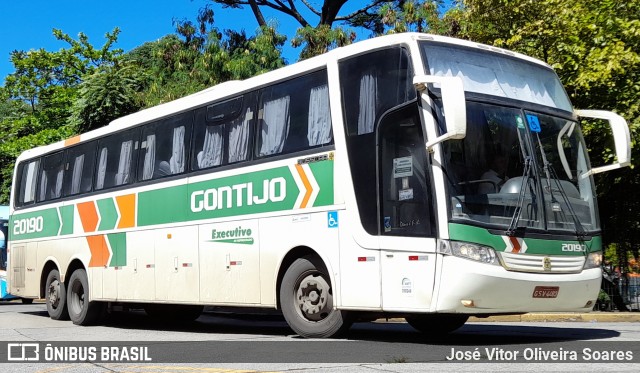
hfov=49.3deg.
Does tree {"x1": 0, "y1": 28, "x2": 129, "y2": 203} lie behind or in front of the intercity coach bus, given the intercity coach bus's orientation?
behind

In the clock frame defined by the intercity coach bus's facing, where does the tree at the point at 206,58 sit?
The tree is roughly at 7 o'clock from the intercity coach bus.

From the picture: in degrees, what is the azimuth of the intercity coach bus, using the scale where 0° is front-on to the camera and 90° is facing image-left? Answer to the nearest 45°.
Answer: approximately 315°

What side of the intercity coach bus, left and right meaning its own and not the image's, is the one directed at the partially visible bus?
back
